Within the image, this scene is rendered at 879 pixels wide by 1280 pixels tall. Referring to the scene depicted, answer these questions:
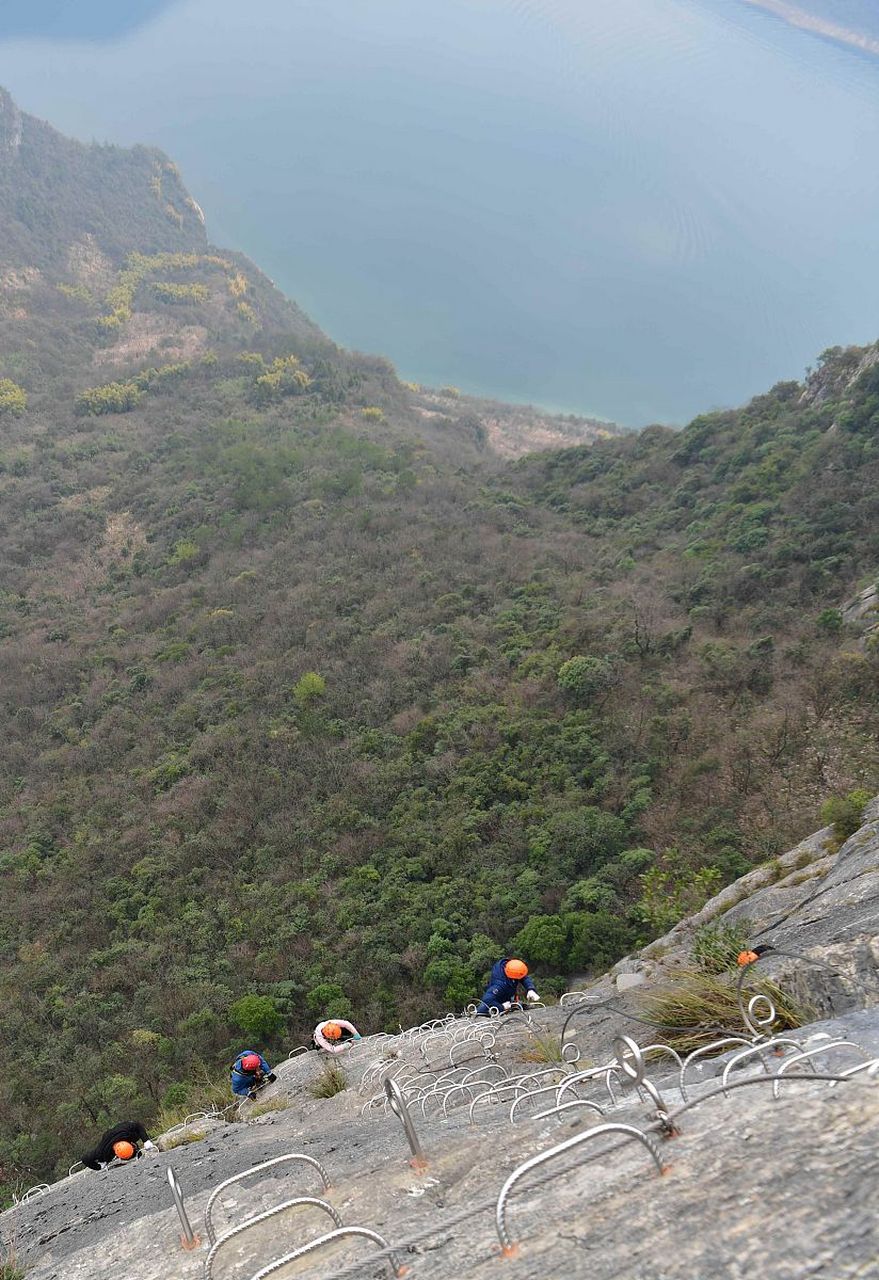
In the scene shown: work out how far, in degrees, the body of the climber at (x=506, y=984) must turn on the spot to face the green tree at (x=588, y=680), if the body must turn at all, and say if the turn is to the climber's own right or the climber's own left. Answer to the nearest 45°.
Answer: approximately 135° to the climber's own left

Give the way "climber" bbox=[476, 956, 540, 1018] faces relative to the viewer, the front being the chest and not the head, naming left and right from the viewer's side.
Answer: facing the viewer and to the right of the viewer

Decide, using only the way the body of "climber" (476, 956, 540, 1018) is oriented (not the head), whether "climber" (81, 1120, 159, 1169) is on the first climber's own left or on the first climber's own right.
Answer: on the first climber's own right

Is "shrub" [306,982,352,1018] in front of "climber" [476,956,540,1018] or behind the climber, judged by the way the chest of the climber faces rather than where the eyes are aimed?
behind

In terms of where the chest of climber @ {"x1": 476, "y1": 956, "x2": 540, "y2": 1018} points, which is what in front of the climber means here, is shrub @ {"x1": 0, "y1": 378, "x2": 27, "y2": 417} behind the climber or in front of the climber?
behind

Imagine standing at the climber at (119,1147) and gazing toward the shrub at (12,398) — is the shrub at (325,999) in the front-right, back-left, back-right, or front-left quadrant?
front-right
